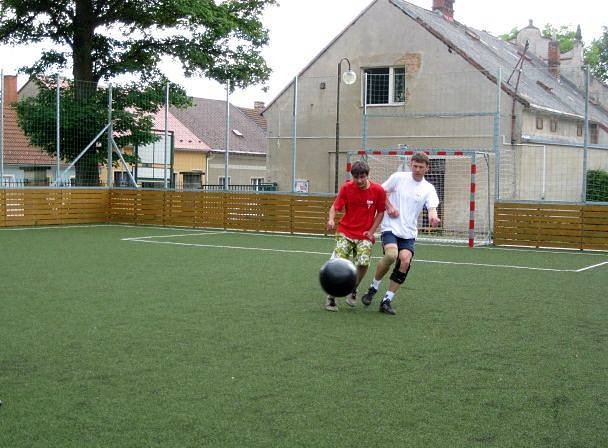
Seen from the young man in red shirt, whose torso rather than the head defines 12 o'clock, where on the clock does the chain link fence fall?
The chain link fence is roughly at 6 o'clock from the young man in red shirt.

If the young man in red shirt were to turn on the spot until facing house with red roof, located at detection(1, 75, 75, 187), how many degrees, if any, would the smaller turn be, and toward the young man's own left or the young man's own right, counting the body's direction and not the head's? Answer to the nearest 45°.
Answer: approximately 135° to the young man's own right

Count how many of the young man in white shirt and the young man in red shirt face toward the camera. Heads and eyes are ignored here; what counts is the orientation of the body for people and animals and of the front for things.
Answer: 2

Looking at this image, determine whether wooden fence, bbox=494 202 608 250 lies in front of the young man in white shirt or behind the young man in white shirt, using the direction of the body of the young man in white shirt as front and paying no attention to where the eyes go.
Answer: behind

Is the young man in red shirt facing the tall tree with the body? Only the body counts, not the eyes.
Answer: no

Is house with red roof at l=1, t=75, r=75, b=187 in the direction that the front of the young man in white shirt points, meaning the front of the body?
no

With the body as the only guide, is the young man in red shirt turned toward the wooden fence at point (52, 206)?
no

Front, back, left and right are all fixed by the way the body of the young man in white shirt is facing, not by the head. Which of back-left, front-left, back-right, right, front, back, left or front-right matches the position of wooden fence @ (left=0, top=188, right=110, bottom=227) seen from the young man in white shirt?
back-right

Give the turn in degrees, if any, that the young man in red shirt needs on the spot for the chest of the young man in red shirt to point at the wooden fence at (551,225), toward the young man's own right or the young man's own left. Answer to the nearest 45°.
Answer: approximately 135° to the young man's own left

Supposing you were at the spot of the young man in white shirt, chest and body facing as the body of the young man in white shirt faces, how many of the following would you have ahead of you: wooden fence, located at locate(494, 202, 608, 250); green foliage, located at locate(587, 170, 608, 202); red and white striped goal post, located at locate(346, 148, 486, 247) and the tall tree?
0

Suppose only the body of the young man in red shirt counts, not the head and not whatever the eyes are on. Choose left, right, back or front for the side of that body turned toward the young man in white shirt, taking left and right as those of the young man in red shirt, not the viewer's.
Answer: left

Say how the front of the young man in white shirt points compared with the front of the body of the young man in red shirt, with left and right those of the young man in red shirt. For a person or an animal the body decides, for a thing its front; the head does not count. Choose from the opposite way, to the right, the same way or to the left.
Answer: the same way

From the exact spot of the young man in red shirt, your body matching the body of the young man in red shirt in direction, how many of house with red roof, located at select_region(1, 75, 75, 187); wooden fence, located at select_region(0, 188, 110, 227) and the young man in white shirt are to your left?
1

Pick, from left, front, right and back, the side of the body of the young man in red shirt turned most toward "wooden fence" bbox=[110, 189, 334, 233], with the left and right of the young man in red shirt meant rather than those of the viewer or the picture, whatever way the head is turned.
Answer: back

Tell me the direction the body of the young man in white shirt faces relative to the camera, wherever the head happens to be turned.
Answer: toward the camera
